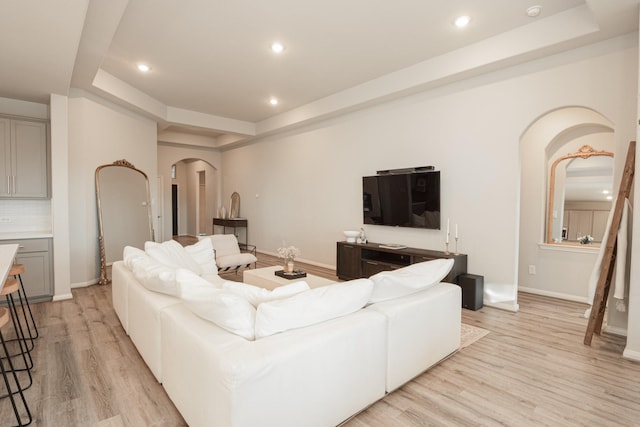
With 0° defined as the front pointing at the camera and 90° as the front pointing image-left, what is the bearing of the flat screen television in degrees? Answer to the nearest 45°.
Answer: approximately 45°

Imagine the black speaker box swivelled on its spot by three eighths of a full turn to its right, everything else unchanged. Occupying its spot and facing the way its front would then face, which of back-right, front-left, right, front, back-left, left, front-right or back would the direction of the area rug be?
back

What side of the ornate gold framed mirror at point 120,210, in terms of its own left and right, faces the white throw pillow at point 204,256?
front

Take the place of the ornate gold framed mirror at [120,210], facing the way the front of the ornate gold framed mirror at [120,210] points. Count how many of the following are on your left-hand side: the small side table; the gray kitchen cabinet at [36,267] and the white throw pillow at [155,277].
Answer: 1

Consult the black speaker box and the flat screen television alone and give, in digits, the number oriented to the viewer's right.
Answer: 0

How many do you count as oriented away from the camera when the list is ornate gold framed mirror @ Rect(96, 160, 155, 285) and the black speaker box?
0

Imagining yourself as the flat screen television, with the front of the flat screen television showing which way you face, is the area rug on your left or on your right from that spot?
on your left

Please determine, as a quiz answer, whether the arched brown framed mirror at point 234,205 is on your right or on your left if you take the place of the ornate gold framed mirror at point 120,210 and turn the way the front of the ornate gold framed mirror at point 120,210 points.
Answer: on your left

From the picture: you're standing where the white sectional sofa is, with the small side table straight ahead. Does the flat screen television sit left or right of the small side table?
right

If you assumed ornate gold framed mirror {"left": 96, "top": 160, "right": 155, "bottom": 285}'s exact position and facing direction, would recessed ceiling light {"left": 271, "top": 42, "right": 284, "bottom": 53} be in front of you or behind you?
in front
